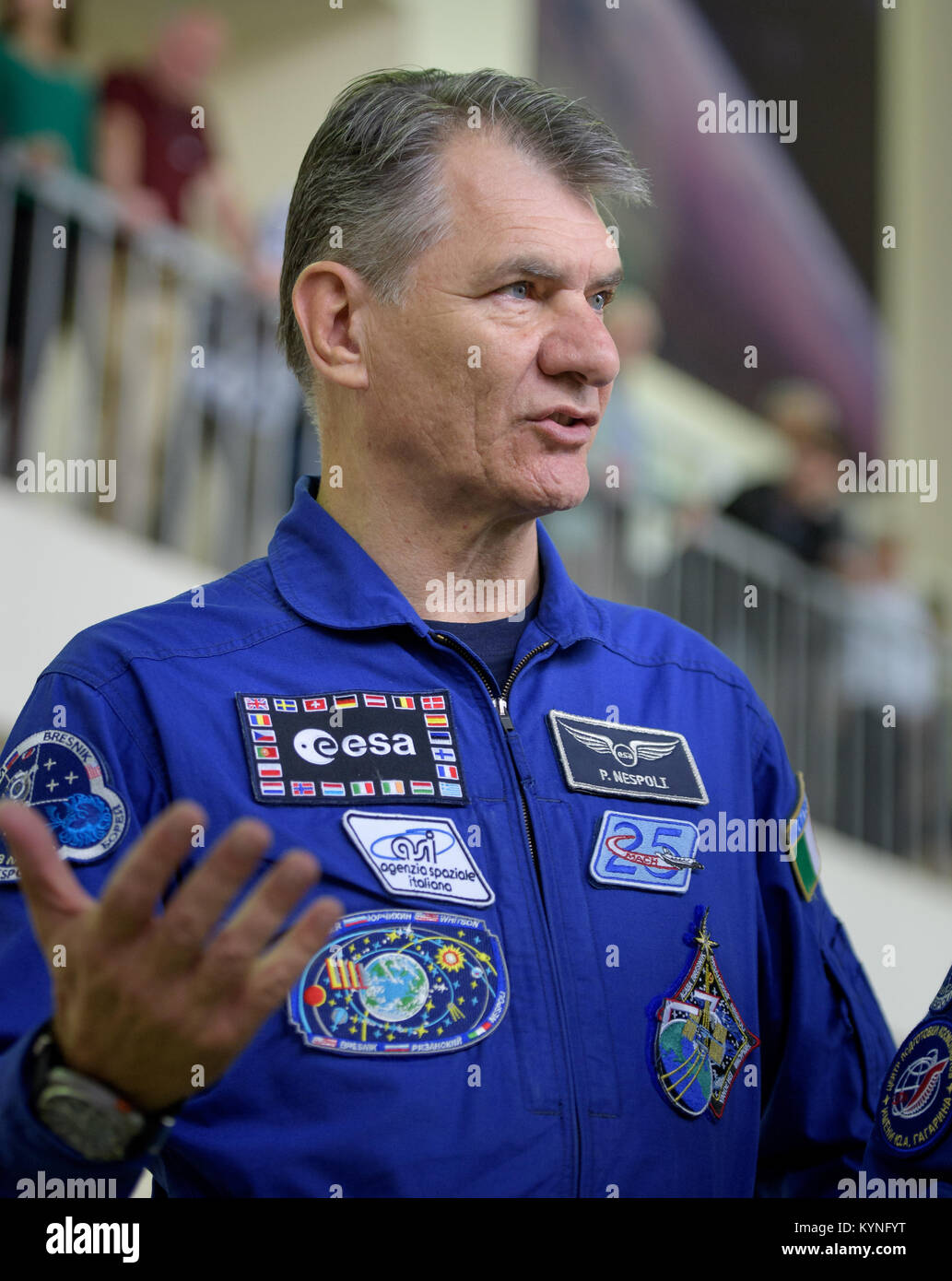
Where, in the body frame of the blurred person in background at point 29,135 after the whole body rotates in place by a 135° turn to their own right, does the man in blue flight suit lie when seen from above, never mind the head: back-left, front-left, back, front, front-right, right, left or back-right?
back-left

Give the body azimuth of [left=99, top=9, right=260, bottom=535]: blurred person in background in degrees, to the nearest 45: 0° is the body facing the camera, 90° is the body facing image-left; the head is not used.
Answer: approximately 315°

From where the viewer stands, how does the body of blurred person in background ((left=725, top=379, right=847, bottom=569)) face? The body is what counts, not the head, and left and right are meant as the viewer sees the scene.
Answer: facing the viewer and to the left of the viewer

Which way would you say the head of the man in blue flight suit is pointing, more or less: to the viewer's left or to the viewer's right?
to the viewer's right

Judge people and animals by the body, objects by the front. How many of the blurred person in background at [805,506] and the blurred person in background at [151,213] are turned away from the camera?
0

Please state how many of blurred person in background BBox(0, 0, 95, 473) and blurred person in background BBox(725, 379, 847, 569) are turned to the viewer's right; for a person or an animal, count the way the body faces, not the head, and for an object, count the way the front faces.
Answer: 0

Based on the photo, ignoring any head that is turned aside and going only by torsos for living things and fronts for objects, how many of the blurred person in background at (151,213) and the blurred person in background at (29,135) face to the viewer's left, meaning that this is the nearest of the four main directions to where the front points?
0

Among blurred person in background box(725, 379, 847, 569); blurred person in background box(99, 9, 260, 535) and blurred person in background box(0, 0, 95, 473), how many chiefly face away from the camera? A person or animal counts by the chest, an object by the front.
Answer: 0

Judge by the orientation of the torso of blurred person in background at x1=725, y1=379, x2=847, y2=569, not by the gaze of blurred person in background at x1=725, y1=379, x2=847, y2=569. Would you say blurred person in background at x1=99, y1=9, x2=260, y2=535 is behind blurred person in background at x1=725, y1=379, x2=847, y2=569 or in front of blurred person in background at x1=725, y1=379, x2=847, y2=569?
in front

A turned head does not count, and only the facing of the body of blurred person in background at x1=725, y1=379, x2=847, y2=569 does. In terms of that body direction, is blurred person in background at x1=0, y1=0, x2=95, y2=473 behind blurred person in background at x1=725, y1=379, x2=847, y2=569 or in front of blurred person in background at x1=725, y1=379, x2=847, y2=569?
in front

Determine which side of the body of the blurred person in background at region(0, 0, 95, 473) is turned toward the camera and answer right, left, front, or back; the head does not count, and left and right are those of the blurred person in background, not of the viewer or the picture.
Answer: front
